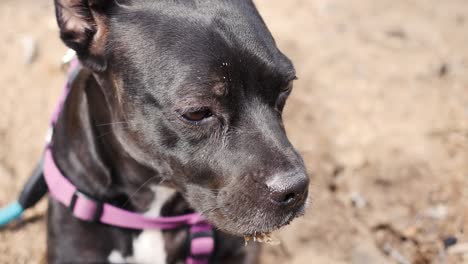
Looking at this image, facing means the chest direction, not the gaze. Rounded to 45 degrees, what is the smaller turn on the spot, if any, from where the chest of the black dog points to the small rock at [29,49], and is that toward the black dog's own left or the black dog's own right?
approximately 180°

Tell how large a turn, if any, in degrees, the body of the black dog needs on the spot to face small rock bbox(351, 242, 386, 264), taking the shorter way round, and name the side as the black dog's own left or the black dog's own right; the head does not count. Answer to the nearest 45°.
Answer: approximately 45° to the black dog's own left

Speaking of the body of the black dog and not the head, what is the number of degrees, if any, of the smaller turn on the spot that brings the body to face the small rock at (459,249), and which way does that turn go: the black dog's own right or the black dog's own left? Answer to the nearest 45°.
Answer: approximately 45° to the black dog's own left

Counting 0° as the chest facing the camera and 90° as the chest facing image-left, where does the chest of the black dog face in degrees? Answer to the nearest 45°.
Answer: approximately 315°

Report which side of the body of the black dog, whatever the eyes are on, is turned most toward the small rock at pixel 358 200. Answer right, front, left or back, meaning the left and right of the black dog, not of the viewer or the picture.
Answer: left

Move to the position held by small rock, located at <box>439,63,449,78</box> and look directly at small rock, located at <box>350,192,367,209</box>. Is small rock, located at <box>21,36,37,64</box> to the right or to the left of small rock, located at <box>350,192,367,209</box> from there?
right

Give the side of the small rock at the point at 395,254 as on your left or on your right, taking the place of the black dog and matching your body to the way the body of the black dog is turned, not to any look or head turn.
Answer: on your left

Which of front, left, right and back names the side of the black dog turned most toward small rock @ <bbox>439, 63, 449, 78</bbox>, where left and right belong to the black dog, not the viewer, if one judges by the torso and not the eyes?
left
